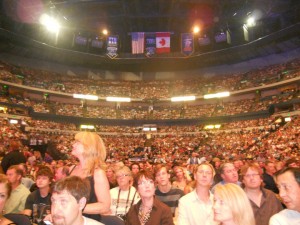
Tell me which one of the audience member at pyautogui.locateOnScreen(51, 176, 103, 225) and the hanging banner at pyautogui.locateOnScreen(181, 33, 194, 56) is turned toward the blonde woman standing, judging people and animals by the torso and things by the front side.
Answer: the hanging banner

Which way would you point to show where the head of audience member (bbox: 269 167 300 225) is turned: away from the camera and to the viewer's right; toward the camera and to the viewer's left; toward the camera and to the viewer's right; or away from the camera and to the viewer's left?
toward the camera and to the viewer's left

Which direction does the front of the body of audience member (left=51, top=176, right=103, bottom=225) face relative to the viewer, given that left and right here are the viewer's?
facing the viewer and to the left of the viewer

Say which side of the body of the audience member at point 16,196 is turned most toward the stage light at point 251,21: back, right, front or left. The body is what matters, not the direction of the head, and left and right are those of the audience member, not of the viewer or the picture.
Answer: back

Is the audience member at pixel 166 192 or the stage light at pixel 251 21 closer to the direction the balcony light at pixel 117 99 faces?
the audience member

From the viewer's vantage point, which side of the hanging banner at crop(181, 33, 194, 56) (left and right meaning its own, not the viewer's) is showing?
front

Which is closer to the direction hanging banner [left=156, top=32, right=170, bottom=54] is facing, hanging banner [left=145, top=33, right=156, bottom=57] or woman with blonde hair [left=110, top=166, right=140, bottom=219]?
the woman with blonde hair

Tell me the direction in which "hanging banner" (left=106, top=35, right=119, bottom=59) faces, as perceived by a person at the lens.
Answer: facing the viewer

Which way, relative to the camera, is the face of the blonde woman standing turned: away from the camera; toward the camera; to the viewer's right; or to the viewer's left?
to the viewer's left

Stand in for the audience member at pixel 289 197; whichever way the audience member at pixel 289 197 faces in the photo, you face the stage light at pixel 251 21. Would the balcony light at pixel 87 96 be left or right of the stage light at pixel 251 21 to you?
left

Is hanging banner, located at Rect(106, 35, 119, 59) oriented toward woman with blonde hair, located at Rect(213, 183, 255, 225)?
yes
